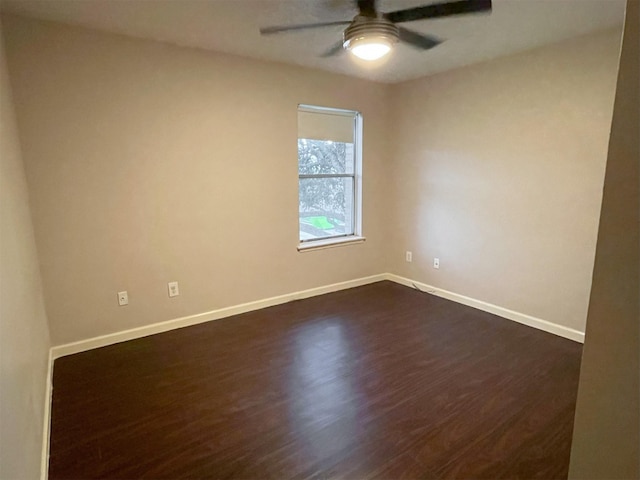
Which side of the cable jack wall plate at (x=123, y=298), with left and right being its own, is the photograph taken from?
front

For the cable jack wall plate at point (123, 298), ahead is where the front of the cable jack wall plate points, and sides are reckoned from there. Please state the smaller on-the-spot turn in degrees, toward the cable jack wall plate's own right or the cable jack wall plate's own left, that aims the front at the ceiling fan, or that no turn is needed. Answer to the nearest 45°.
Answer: approximately 45° to the cable jack wall plate's own left

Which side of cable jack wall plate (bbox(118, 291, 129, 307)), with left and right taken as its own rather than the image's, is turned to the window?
left

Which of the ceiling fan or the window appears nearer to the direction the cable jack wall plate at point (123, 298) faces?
the ceiling fan

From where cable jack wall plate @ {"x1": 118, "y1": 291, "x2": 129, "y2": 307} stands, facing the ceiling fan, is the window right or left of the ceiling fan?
left
